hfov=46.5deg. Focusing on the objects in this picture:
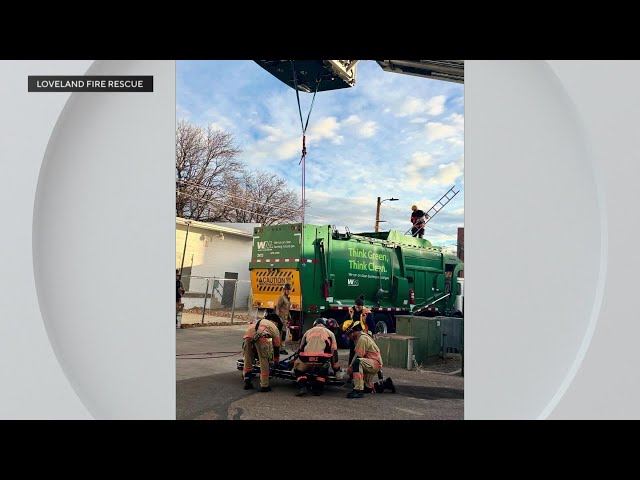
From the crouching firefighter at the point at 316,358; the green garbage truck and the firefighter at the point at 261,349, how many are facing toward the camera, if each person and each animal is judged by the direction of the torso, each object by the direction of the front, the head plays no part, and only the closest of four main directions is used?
0

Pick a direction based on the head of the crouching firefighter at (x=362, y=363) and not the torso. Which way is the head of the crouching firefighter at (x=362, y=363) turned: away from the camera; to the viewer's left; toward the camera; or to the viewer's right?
to the viewer's left

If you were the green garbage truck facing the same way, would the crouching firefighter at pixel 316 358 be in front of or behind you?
behind

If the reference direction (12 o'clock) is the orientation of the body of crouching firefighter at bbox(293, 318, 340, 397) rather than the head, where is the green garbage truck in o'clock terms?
The green garbage truck is roughly at 12 o'clock from the crouching firefighter.

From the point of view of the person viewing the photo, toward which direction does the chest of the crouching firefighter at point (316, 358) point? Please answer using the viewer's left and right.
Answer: facing away from the viewer

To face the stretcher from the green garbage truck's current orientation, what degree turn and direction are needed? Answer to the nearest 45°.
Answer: approximately 135° to its right

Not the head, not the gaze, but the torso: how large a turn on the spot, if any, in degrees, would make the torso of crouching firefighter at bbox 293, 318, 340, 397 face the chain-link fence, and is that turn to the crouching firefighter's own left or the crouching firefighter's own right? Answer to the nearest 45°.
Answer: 0° — they already face it

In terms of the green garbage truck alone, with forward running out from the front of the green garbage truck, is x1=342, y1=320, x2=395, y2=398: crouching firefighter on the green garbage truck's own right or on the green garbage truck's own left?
on the green garbage truck's own right

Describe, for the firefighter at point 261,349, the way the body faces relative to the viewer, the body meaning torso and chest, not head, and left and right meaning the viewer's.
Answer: facing away from the viewer and to the right of the viewer

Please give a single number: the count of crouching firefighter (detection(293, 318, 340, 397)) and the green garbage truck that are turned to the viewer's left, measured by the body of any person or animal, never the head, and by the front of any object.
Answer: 0

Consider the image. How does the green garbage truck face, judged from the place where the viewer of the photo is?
facing away from the viewer and to the right of the viewer
